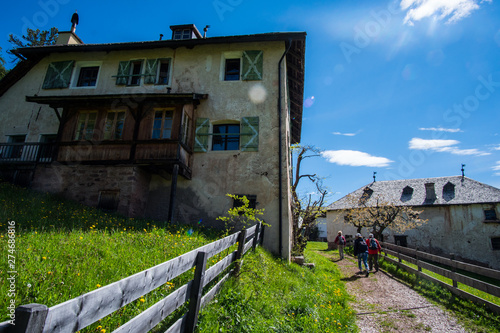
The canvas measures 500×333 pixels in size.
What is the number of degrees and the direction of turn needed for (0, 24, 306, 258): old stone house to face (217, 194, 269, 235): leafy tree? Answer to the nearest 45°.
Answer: approximately 45° to its left

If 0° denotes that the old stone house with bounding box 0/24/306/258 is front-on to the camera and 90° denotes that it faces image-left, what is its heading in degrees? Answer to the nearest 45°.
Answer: approximately 0°

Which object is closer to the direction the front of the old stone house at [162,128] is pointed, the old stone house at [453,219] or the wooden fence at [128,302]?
the wooden fence

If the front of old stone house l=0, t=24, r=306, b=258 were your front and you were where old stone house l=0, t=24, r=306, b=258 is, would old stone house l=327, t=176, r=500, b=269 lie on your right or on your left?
on your left

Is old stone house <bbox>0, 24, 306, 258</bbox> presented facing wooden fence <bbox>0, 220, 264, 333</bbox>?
yes

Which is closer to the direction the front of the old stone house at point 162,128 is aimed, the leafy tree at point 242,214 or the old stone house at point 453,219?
the leafy tree

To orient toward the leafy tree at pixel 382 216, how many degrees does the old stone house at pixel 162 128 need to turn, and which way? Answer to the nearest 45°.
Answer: approximately 90° to its left
